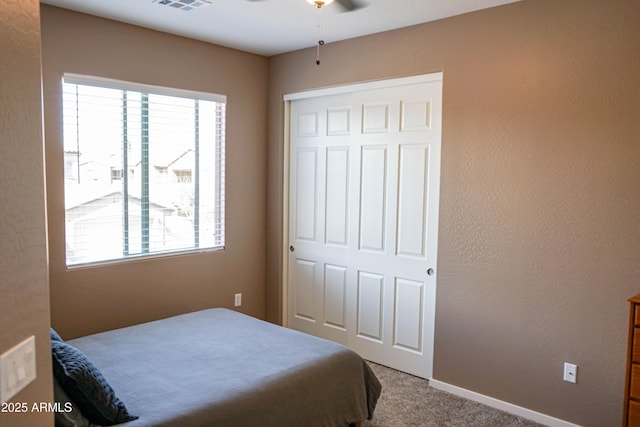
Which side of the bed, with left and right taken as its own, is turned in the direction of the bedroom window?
left

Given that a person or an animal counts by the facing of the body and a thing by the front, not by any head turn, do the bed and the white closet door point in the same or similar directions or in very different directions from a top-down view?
very different directions

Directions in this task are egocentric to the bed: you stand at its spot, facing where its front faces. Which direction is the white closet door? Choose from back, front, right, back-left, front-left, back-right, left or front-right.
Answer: front

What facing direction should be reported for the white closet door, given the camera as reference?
facing the viewer and to the left of the viewer

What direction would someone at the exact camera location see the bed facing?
facing away from the viewer and to the right of the viewer

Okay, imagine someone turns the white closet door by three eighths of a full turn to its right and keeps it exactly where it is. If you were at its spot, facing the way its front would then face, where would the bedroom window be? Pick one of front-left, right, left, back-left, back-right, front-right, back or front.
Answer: left

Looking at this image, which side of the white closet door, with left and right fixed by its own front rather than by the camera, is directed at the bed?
front

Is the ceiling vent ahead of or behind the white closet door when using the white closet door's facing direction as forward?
ahead
